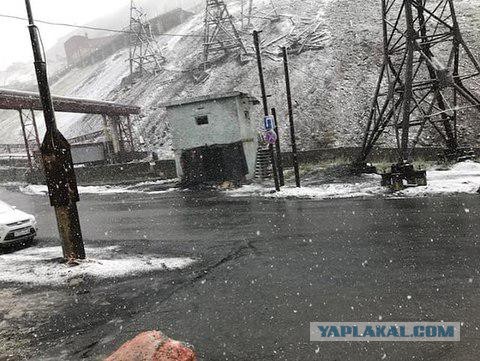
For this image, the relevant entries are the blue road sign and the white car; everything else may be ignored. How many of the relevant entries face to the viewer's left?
0

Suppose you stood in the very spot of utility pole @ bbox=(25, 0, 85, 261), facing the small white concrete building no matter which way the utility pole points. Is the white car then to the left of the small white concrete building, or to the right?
left

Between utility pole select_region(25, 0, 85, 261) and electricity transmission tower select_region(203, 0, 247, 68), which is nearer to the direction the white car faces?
the utility pole

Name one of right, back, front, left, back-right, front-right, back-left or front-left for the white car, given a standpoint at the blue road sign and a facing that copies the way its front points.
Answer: front-right

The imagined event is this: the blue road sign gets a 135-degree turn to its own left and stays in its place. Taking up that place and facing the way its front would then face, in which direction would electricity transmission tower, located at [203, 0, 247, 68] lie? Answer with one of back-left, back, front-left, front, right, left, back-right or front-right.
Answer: front-left

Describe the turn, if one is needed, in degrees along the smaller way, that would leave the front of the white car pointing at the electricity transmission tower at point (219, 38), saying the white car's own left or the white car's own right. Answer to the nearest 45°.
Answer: approximately 90° to the white car's own left

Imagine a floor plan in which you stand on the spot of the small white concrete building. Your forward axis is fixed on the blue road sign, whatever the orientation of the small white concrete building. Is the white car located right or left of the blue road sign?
right

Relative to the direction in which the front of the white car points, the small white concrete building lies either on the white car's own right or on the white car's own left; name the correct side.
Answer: on the white car's own left
